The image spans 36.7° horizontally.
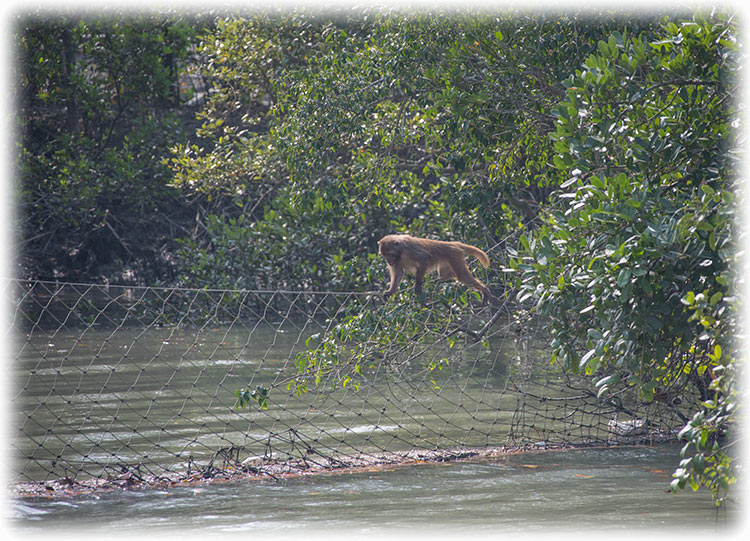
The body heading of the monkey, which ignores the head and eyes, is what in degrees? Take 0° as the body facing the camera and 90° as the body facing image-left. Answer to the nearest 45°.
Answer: approximately 90°
